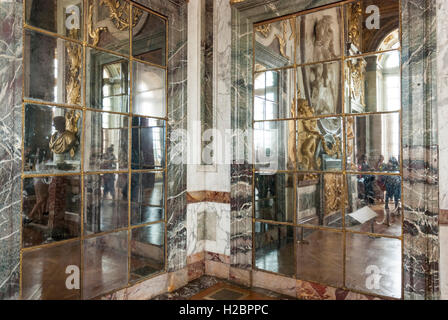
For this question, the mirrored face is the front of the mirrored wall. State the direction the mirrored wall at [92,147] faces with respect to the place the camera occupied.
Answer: facing the viewer and to the right of the viewer
